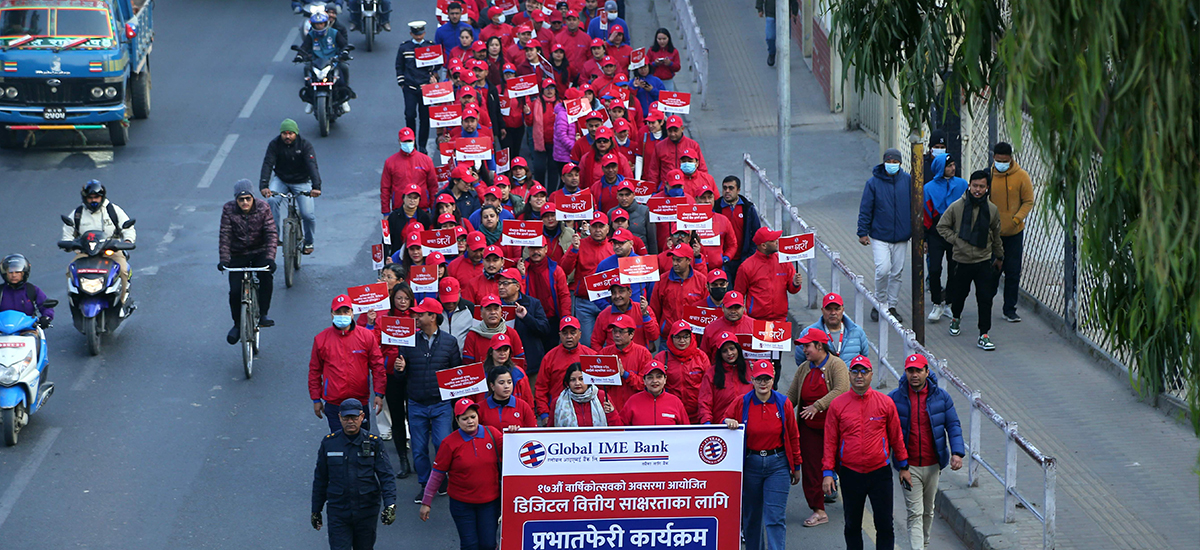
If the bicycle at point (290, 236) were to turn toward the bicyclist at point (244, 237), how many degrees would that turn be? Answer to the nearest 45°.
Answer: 0° — it already faces them

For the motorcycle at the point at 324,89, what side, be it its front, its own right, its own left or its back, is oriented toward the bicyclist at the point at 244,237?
front

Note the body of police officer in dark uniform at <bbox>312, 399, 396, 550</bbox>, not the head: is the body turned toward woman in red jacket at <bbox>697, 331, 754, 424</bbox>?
no

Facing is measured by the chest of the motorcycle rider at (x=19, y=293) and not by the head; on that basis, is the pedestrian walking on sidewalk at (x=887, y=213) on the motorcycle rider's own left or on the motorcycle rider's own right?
on the motorcycle rider's own left

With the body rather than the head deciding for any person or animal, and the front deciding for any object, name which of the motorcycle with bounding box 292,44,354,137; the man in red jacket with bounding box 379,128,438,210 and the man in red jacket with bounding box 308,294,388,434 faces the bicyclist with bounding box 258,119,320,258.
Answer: the motorcycle

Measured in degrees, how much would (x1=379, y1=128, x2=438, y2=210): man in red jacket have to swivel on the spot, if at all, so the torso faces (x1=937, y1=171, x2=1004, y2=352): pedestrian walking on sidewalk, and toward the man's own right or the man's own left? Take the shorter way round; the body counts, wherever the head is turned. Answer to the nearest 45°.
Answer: approximately 45° to the man's own left

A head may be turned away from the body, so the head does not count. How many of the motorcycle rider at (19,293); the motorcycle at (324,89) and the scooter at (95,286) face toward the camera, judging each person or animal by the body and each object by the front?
3

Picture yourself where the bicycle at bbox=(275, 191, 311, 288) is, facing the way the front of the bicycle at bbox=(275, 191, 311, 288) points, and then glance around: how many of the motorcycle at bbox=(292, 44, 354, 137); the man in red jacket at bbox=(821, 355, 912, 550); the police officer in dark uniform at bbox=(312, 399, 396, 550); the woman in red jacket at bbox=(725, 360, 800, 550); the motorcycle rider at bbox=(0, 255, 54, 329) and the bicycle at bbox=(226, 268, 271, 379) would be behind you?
1

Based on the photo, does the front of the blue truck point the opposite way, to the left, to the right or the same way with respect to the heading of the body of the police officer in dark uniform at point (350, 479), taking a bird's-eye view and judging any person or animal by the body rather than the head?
the same way

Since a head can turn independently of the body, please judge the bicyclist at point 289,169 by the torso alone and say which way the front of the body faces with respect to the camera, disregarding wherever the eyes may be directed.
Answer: toward the camera

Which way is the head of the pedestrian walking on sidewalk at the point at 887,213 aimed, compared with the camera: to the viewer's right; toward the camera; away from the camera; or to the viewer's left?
toward the camera

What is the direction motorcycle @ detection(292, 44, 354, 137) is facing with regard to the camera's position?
facing the viewer

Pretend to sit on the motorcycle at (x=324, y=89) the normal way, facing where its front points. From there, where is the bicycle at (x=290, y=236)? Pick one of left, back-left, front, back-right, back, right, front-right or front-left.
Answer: front

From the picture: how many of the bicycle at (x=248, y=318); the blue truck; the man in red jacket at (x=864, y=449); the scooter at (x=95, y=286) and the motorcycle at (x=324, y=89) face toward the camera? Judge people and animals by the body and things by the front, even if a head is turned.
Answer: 5

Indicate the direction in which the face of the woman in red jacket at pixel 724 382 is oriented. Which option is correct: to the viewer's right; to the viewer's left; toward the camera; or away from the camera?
toward the camera

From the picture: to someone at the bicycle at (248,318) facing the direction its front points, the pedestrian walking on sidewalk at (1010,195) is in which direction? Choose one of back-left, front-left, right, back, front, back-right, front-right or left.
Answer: left

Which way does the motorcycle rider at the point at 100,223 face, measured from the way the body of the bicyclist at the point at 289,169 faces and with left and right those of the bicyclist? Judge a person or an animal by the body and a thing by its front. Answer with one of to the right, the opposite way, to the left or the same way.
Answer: the same way

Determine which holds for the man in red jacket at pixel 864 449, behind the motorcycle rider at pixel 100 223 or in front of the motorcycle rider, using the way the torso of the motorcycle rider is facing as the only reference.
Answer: in front
